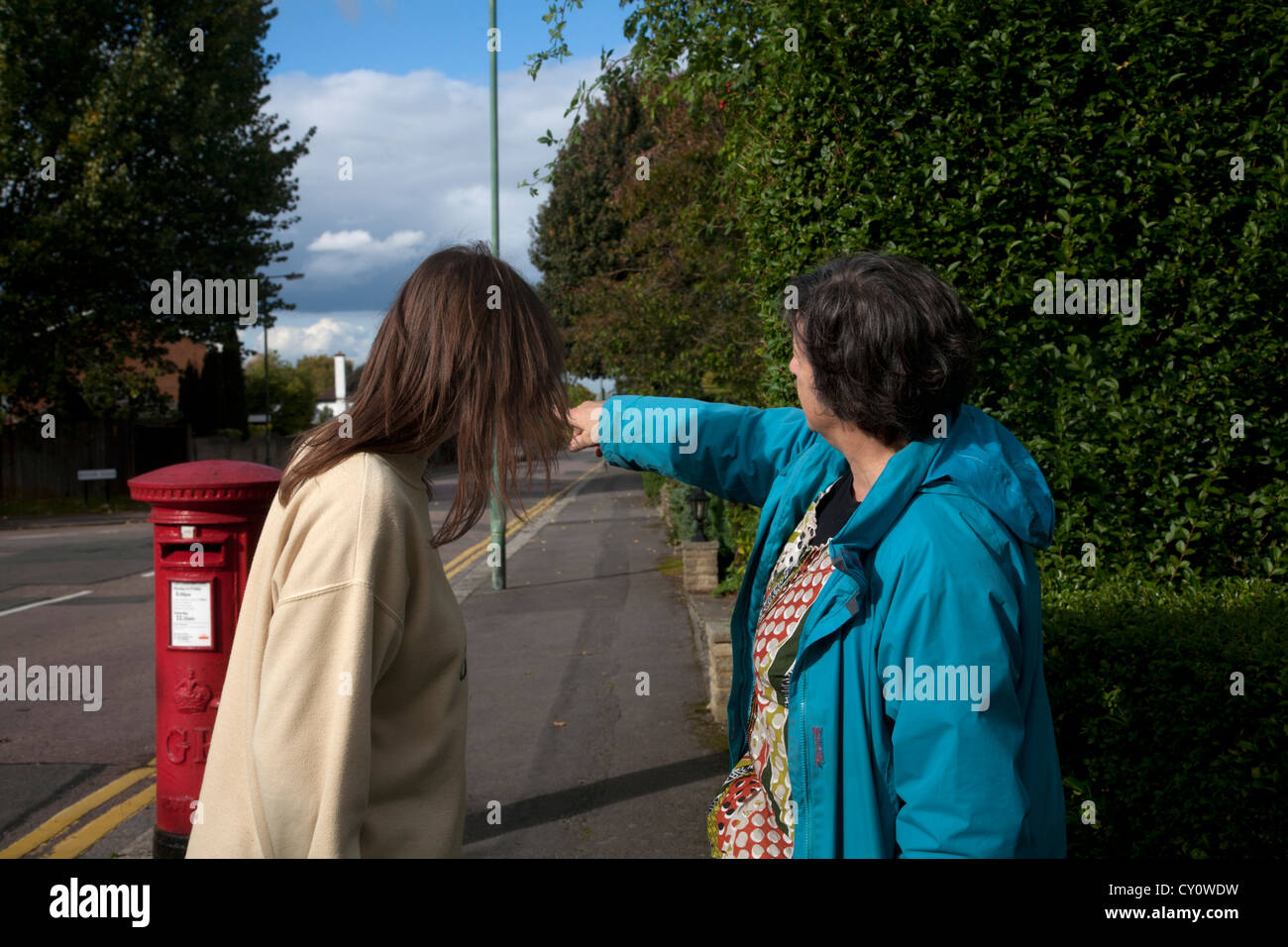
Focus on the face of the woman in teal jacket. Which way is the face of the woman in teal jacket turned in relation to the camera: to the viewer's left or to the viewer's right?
to the viewer's left

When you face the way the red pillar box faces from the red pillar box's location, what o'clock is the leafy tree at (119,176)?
The leafy tree is roughly at 6 o'clock from the red pillar box.

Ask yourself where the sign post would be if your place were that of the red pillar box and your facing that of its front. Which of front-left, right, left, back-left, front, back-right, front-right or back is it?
back

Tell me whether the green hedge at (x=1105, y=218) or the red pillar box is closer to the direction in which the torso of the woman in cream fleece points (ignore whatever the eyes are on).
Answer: the green hedge
